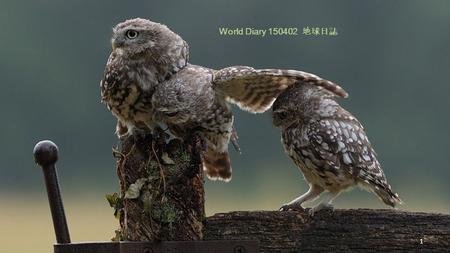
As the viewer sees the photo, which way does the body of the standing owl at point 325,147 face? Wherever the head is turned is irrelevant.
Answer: to the viewer's left

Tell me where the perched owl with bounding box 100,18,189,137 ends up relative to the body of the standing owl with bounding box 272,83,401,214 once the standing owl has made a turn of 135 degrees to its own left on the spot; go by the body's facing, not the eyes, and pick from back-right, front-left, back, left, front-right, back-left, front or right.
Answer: back-right

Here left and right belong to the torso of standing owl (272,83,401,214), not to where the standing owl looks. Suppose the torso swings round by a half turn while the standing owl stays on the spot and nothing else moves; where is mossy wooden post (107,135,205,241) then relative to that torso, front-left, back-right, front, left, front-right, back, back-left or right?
back-right

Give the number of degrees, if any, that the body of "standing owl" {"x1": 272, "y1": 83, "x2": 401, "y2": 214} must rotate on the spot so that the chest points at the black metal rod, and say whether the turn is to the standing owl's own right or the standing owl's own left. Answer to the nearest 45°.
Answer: approximately 45° to the standing owl's own left
